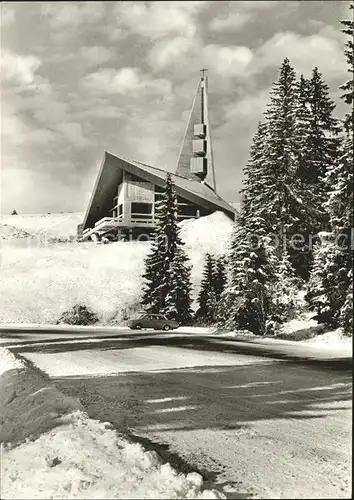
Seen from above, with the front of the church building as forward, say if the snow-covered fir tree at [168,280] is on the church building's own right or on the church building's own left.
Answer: on the church building's own left

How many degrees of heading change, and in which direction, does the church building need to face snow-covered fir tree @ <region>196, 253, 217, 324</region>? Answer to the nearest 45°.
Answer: approximately 45° to its left

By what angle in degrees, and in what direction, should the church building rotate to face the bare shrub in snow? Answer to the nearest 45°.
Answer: approximately 45° to its left

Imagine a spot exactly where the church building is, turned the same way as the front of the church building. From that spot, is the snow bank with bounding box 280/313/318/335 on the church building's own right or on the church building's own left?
on the church building's own left

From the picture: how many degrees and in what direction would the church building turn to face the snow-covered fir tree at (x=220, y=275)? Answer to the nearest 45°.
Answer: approximately 45° to its left

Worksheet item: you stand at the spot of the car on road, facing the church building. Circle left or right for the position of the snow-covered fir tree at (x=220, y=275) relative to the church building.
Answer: right

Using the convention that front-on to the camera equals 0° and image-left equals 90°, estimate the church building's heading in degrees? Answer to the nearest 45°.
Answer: approximately 45°

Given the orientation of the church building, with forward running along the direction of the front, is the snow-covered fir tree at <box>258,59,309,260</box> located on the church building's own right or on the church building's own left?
on the church building's own left

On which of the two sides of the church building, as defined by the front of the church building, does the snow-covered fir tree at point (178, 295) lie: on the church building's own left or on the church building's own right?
on the church building's own left

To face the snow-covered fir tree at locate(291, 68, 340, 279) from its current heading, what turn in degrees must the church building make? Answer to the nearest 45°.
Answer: approximately 90° to its left

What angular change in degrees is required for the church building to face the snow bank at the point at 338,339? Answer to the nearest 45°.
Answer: approximately 45° to its left

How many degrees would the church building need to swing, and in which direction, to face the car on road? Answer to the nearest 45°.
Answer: approximately 45° to its left
